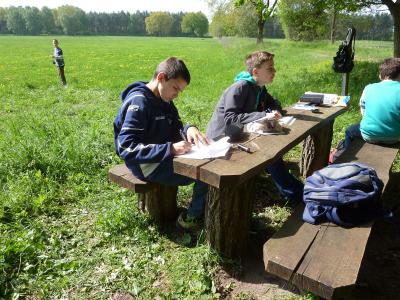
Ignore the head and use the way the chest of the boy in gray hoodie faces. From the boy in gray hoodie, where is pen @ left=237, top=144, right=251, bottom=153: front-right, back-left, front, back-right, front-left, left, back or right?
right

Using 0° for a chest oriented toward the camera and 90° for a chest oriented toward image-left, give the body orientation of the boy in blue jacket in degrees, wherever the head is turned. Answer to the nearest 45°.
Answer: approximately 315°

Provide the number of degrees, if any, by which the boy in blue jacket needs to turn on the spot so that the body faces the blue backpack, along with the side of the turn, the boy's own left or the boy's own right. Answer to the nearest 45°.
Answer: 0° — they already face it

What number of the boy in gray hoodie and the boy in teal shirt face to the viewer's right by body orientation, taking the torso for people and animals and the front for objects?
1

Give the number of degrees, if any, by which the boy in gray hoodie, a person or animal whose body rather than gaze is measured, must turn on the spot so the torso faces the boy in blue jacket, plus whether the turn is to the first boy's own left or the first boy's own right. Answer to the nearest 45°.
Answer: approximately 135° to the first boy's own right

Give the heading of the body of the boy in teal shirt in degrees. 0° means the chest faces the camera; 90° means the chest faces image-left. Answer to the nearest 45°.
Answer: approximately 135°

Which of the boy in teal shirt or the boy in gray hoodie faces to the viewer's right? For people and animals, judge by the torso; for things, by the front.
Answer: the boy in gray hoodie

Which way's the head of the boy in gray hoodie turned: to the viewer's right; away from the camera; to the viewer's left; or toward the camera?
to the viewer's right

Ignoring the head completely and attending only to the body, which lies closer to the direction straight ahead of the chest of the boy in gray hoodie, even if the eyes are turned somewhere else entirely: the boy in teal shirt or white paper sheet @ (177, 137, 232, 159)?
the boy in teal shirt

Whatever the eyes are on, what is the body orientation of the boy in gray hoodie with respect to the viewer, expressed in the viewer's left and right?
facing to the right of the viewer

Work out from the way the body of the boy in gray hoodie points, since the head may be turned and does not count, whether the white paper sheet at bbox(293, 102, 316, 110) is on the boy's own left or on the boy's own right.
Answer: on the boy's own left
